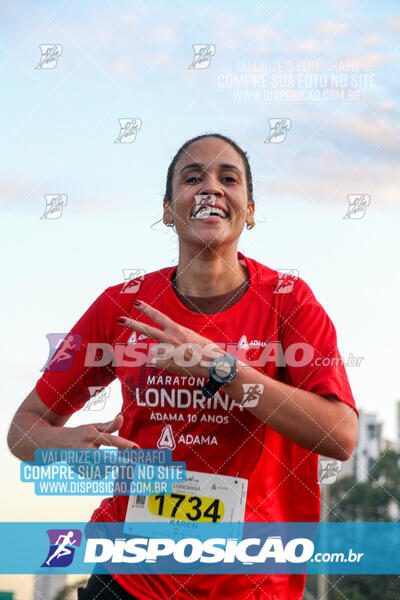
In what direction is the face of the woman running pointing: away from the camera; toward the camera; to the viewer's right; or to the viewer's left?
toward the camera

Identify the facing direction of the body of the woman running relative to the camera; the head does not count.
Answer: toward the camera
